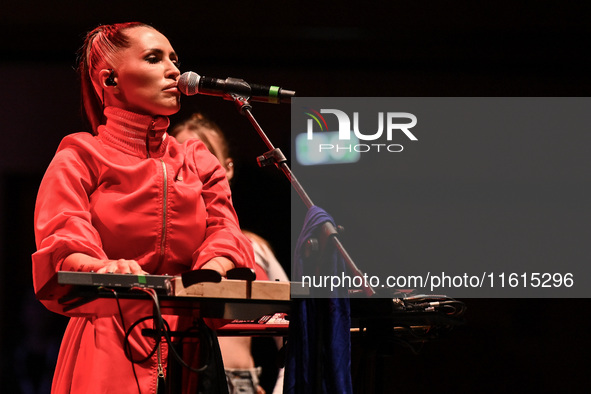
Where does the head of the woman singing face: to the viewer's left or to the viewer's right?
to the viewer's right

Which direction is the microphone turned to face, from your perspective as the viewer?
facing to the left of the viewer

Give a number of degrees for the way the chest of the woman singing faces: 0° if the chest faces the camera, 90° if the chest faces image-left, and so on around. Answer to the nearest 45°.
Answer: approximately 315°
